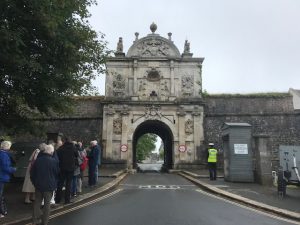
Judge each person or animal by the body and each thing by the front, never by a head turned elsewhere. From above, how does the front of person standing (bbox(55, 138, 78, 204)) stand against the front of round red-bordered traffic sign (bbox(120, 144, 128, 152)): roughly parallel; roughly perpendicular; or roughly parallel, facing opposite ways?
roughly parallel, facing opposite ways

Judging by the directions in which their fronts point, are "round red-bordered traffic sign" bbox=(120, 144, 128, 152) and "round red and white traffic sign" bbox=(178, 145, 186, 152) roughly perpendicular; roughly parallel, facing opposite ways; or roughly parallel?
roughly parallel

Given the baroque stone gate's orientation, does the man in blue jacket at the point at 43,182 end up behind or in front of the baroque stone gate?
in front

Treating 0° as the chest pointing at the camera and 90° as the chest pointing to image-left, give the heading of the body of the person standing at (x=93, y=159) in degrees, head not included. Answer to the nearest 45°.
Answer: approximately 90°

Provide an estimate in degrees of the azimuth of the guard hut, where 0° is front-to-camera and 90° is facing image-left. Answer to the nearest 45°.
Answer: approximately 90°

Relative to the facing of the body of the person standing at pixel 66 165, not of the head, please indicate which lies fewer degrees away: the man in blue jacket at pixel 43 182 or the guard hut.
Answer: the guard hut

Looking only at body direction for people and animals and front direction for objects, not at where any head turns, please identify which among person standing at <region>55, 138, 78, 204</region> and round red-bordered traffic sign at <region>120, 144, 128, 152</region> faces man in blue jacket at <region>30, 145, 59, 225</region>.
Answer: the round red-bordered traffic sign

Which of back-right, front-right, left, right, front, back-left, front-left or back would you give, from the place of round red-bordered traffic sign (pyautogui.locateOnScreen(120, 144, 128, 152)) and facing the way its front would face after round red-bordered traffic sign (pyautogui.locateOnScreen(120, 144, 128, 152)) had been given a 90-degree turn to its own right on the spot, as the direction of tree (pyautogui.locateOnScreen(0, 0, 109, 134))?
left

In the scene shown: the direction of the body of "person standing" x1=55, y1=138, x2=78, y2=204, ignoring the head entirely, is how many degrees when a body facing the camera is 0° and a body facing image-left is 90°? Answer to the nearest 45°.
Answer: approximately 180°

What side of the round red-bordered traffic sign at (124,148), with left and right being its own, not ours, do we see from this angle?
front

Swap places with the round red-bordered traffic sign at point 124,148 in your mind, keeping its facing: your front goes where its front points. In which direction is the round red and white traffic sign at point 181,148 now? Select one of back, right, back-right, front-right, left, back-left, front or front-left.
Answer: left
